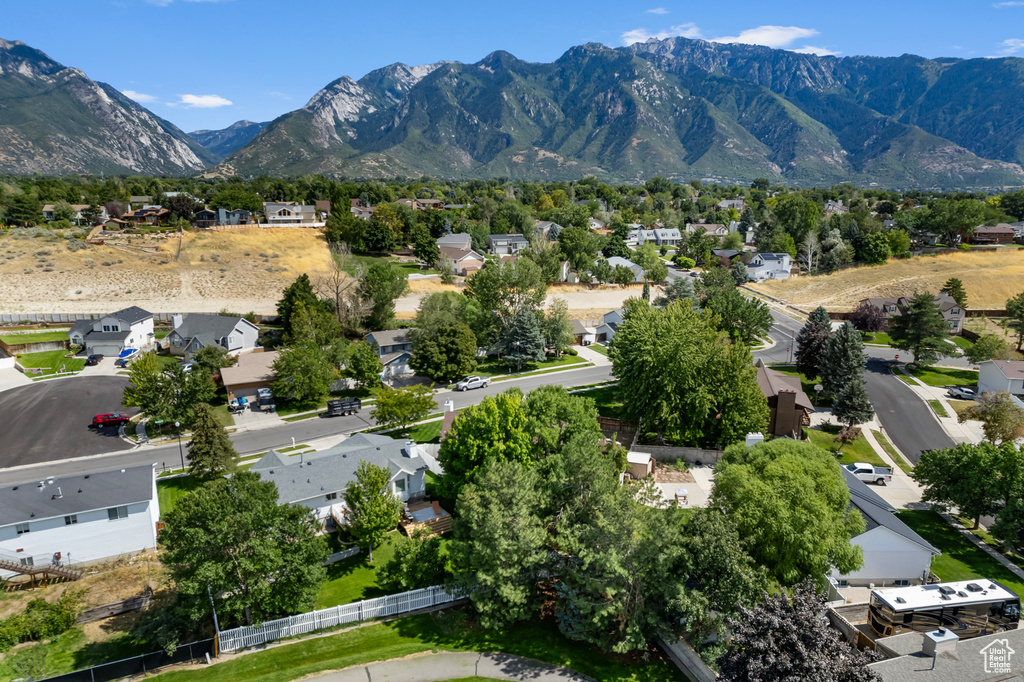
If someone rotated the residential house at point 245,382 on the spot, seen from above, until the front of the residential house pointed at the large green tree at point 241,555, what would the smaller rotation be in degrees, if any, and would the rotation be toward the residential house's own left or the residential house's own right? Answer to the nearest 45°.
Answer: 0° — it already faces it

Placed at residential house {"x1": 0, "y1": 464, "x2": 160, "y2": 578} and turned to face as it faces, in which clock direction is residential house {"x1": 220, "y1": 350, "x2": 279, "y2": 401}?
residential house {"x1": 220, "y1": 350, "x2": 279, "y2": 401} is roughly at 1 o'clock from residential house {"x1": 0, "y1": 464, "x2": 160, "y2": 578}.

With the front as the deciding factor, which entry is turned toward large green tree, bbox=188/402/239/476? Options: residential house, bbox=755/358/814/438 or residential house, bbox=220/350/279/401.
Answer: residential house, bbox=220/350/279/401

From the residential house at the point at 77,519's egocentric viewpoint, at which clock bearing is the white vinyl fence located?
The white vinyl fence is roughly at 5 o'clock from the residential house.

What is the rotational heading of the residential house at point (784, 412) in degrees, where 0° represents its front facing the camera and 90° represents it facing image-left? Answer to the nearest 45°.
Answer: approximately 270°

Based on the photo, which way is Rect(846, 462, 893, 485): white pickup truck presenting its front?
to the viewer's left

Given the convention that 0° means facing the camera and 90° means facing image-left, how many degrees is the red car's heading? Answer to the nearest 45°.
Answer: approximately 270°

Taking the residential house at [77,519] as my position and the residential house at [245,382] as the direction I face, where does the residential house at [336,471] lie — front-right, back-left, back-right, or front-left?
front-right

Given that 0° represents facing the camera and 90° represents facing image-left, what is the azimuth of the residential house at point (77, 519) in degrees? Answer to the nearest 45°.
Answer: approximately 180°

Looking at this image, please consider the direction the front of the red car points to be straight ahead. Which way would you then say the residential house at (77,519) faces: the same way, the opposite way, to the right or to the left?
to the left

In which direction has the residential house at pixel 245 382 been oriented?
toward the camera
